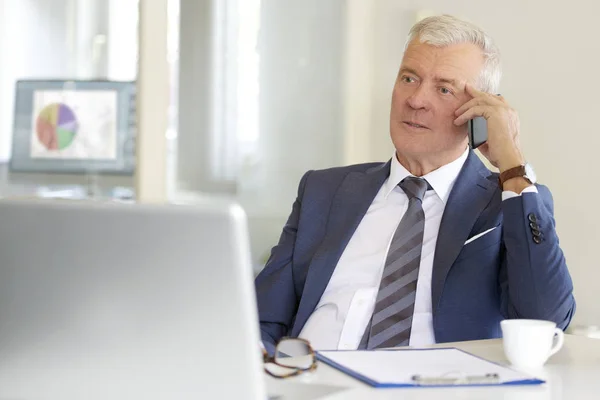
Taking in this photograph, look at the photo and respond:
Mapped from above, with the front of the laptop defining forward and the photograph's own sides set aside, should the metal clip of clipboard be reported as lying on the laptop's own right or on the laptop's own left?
on the laptop's own right

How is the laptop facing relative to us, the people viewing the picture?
facing away from the viewer

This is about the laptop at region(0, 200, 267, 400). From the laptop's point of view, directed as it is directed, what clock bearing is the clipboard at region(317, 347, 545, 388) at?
The clipboard is roughly at 2 o'clock from the laptop.

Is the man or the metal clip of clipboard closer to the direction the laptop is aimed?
the man

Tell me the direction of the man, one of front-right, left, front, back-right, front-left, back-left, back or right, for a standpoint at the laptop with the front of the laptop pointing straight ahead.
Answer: front-right

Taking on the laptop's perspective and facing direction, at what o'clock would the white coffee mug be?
The white coffee mug is roughly at 2 o'clock from the laptop.
